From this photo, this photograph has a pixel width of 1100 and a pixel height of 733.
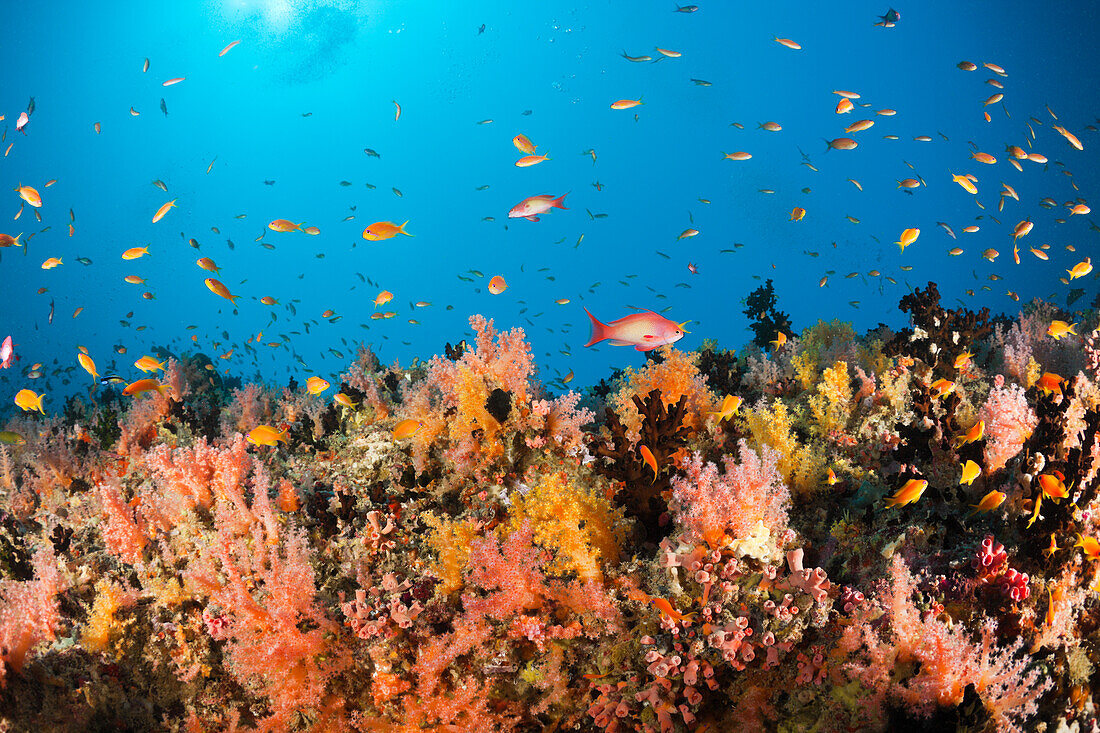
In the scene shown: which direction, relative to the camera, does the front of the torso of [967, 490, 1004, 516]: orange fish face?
to the viewer's right

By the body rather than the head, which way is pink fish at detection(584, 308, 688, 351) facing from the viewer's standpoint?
to the viewer's right

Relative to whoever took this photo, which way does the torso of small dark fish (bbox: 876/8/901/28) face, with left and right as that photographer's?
facing to the right of the viewer

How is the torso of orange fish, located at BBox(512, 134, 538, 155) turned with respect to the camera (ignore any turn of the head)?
to the viewer's left

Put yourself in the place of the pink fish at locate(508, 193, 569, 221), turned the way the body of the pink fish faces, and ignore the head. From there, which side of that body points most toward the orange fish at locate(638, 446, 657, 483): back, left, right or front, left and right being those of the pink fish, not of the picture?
left

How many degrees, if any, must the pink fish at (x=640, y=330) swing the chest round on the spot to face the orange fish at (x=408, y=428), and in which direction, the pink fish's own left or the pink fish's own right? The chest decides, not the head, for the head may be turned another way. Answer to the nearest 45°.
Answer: approximately 180°

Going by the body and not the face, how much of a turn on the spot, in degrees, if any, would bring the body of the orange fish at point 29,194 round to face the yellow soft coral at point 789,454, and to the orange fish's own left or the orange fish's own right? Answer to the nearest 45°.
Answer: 0° — it already faces it

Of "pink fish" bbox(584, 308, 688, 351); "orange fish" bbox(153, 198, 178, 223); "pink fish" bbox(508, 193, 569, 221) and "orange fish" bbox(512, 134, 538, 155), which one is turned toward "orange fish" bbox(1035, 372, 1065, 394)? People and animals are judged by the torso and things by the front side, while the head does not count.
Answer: "pink fish" bbox(584, 308, 688, 351)

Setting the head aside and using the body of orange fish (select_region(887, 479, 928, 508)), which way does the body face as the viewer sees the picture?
to the viewer's right
